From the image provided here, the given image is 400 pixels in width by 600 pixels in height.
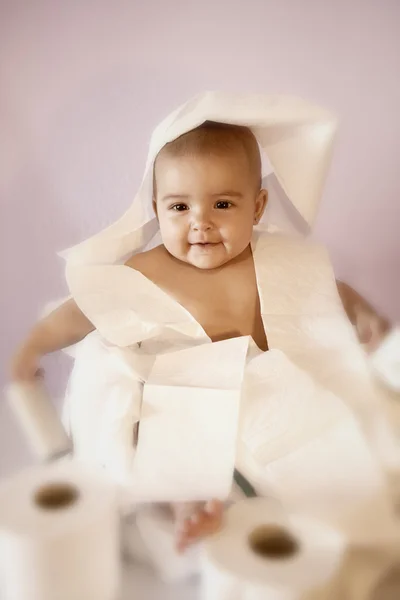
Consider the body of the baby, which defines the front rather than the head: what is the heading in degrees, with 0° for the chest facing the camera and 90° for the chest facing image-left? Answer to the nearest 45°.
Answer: approximately 0°
